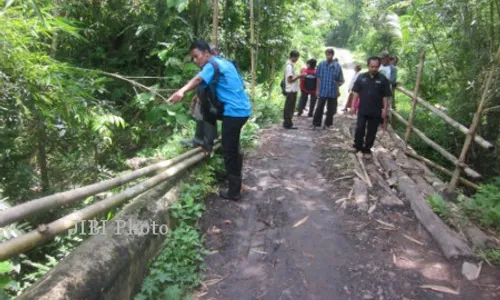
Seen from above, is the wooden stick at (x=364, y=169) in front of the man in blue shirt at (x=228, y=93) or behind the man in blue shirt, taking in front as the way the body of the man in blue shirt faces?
behind

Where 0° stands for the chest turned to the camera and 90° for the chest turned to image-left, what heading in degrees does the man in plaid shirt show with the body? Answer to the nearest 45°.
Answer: approximately 0°

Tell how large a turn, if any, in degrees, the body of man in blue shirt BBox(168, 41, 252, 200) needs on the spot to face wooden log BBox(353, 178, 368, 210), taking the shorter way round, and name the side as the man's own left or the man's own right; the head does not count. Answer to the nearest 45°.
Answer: approximately 180°

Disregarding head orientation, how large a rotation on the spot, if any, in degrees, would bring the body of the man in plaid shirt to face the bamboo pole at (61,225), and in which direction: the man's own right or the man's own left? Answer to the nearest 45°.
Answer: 0° — they already face it

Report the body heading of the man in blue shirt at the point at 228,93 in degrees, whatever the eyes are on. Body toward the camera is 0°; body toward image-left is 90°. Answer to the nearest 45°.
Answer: approximately 90°

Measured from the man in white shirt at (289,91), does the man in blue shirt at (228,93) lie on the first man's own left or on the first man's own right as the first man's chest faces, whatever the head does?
on the first man's own right

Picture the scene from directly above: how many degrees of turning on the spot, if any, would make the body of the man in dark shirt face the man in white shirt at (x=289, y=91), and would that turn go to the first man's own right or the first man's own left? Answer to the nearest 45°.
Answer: approximately 135° to the first man's own right

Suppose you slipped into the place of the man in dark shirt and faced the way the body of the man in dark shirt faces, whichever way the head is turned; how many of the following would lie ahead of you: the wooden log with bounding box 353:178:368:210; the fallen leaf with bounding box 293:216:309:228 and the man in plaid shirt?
2

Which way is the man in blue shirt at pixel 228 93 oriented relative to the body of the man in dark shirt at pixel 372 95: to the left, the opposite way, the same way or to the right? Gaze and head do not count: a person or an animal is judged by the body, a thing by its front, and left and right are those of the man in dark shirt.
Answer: to the right
